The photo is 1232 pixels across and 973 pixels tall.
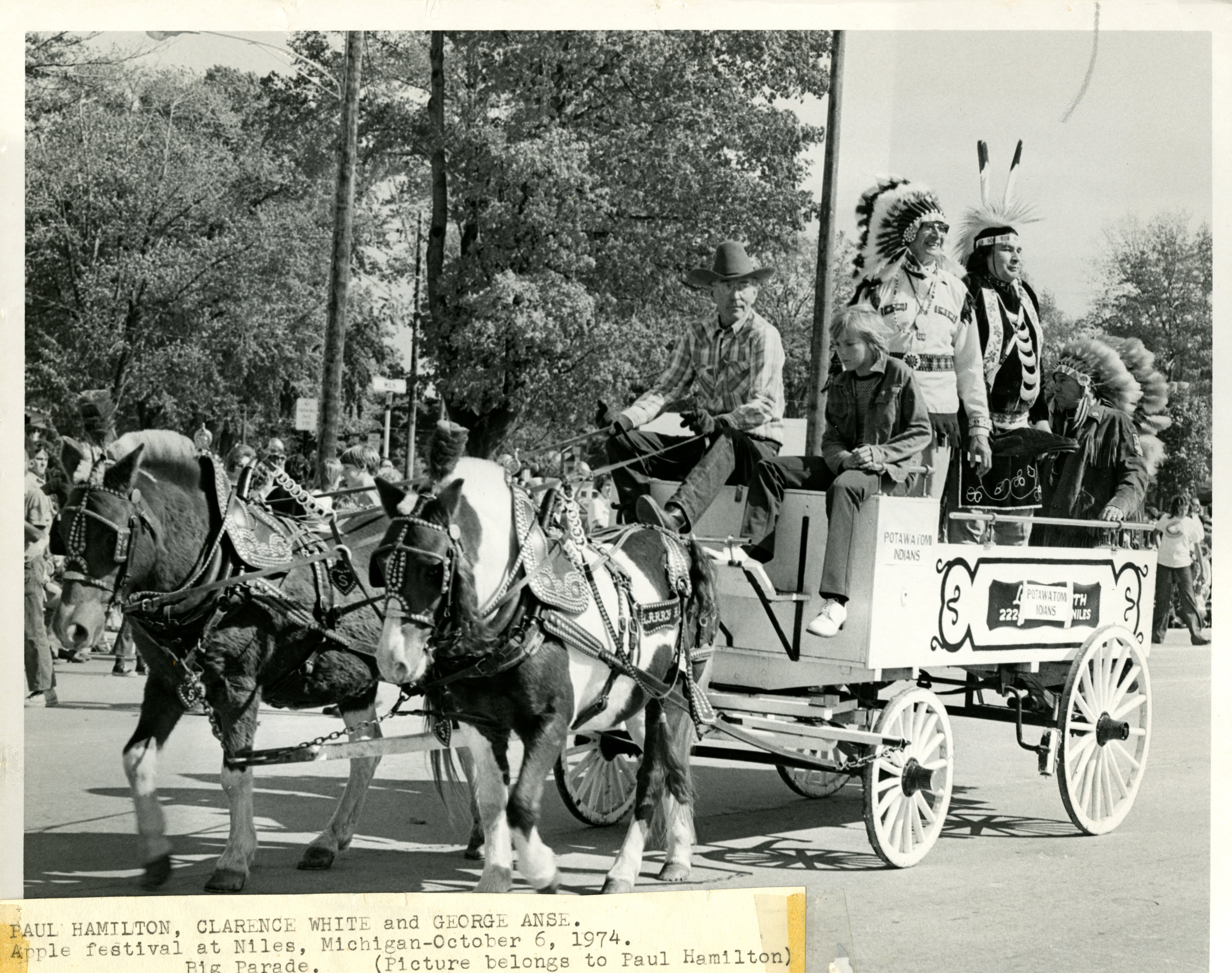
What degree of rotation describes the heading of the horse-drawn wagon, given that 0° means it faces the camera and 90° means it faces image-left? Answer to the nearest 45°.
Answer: approximately 45°

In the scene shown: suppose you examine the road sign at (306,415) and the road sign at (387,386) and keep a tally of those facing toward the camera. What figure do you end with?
2

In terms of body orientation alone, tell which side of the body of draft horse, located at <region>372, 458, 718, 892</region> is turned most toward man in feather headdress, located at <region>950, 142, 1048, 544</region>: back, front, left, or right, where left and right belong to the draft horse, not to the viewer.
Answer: back

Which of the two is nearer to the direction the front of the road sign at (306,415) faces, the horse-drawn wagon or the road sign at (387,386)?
the horse-drawn wagon

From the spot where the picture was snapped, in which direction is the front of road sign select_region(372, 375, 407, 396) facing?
facing the viewer

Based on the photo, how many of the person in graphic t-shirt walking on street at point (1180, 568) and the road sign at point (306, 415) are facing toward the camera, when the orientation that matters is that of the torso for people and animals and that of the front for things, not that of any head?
2

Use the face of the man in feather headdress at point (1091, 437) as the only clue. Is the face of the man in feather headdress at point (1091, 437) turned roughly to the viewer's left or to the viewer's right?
to the viewer's left

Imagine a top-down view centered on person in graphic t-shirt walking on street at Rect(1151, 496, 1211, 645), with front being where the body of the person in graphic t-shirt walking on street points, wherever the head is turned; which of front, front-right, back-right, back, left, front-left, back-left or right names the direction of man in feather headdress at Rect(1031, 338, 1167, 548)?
front

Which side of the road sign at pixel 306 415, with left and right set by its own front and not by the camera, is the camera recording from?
front

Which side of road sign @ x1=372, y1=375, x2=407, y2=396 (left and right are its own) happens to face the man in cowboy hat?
front

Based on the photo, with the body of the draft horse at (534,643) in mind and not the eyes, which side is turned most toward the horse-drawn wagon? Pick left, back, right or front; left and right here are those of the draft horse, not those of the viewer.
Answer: back

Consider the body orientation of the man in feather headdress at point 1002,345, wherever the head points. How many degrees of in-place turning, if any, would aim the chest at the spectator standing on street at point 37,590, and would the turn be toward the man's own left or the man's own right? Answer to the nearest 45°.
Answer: approximately 135° to the man's own right

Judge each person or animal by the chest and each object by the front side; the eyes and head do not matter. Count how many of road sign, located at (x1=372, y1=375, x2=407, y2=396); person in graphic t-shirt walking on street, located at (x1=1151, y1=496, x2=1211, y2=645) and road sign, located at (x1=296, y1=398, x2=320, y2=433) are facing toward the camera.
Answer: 3
